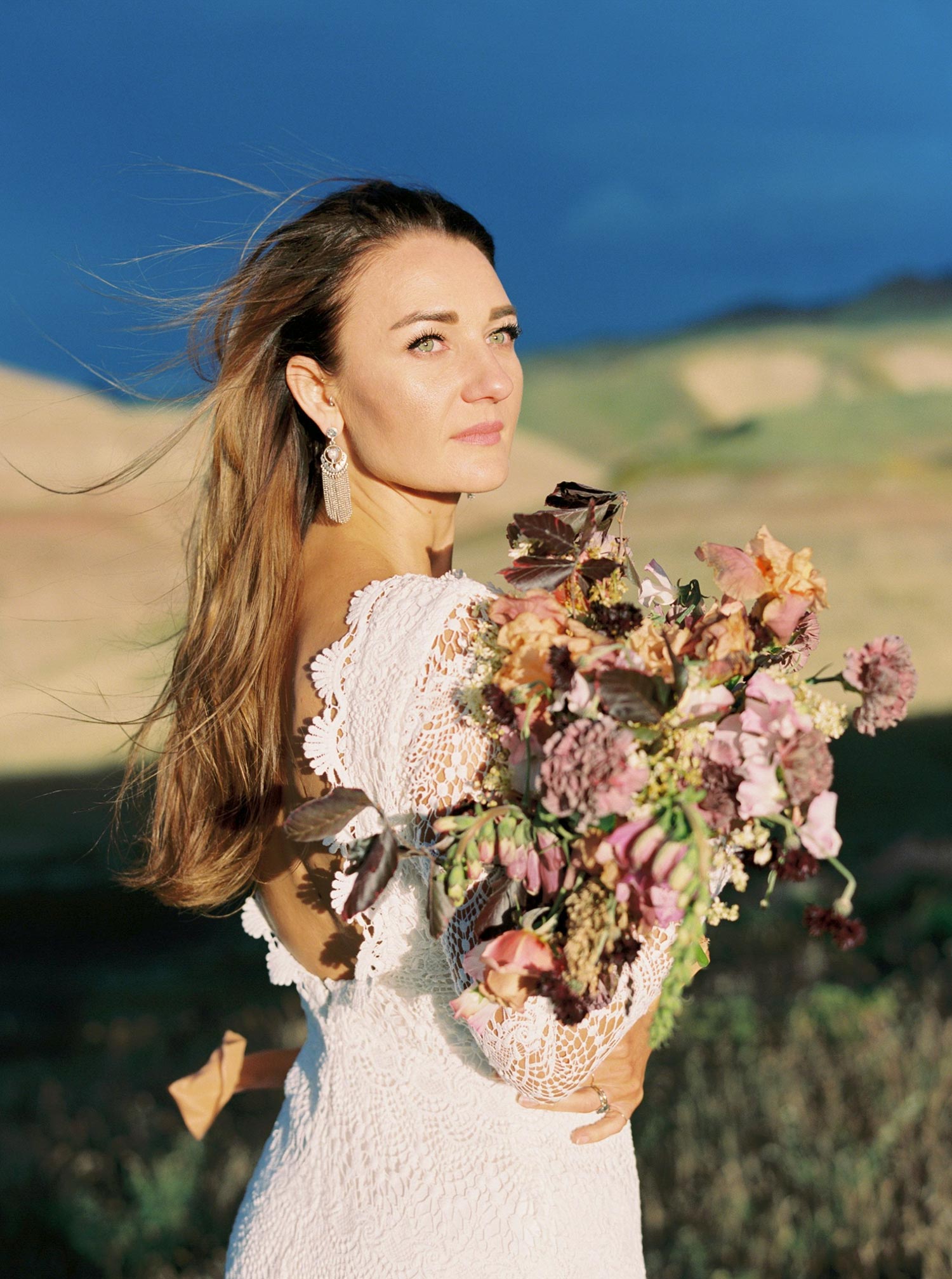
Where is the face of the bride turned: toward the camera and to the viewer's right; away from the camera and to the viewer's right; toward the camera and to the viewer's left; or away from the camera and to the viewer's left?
toward the camera and to the viewer's right

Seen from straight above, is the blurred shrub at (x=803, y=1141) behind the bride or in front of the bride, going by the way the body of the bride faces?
in front

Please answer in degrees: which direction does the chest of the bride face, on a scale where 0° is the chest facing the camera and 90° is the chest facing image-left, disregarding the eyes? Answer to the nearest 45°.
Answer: approximately 225°
